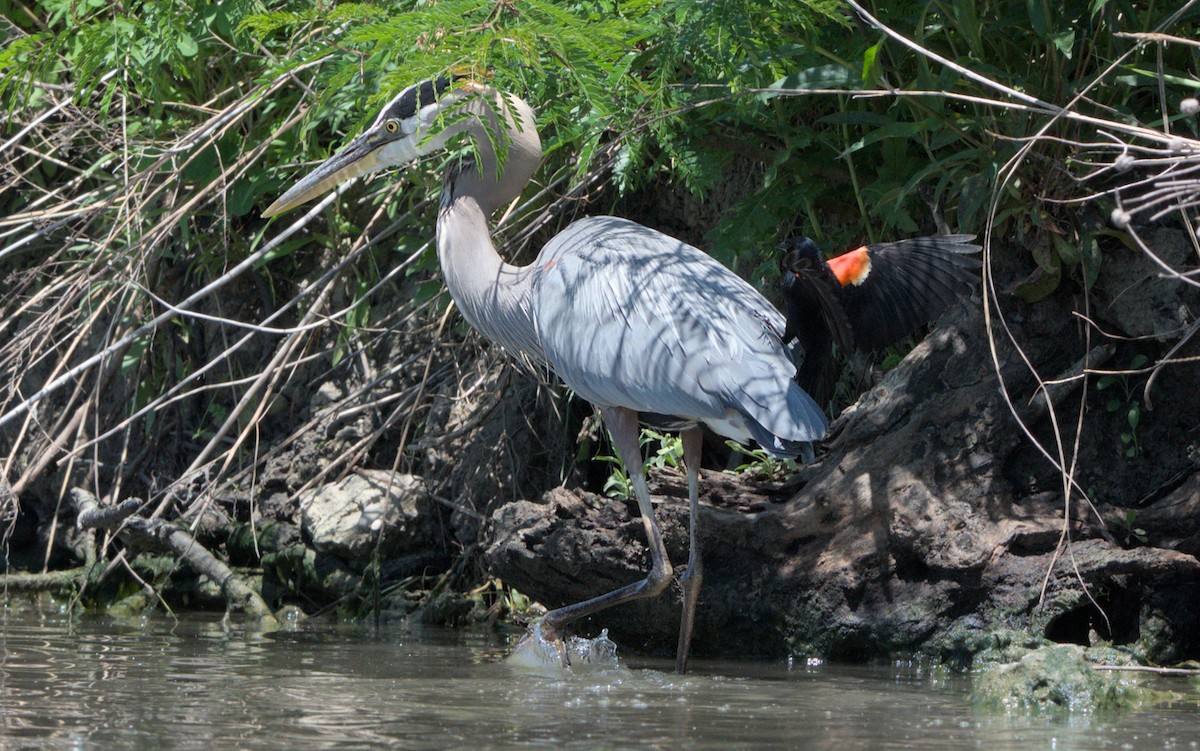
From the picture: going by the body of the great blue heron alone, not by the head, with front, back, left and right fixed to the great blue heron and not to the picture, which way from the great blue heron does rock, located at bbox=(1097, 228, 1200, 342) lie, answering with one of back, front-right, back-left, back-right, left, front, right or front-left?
back

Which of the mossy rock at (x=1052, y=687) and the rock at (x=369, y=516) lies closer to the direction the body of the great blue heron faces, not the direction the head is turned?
the rock

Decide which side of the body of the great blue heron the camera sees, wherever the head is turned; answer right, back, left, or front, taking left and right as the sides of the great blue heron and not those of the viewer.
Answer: left

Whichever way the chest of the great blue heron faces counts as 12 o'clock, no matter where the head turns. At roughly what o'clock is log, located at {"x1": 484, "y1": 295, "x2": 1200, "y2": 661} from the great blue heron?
The log is roughly at 6 o'clock from the great blue heron.

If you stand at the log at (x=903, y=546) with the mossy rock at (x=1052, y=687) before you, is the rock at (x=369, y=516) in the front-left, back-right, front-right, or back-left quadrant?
back-right

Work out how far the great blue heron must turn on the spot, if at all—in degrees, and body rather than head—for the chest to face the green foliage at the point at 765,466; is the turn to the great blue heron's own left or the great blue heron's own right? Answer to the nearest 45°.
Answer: approximately 135° to the great blue heron's own right

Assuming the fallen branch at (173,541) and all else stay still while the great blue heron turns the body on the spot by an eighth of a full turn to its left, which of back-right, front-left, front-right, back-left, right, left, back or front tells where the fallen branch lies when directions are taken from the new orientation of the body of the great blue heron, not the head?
right

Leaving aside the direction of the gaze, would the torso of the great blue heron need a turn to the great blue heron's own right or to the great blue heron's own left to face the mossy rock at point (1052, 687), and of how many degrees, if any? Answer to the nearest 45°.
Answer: approximately 135° to the great blue heron's own left
